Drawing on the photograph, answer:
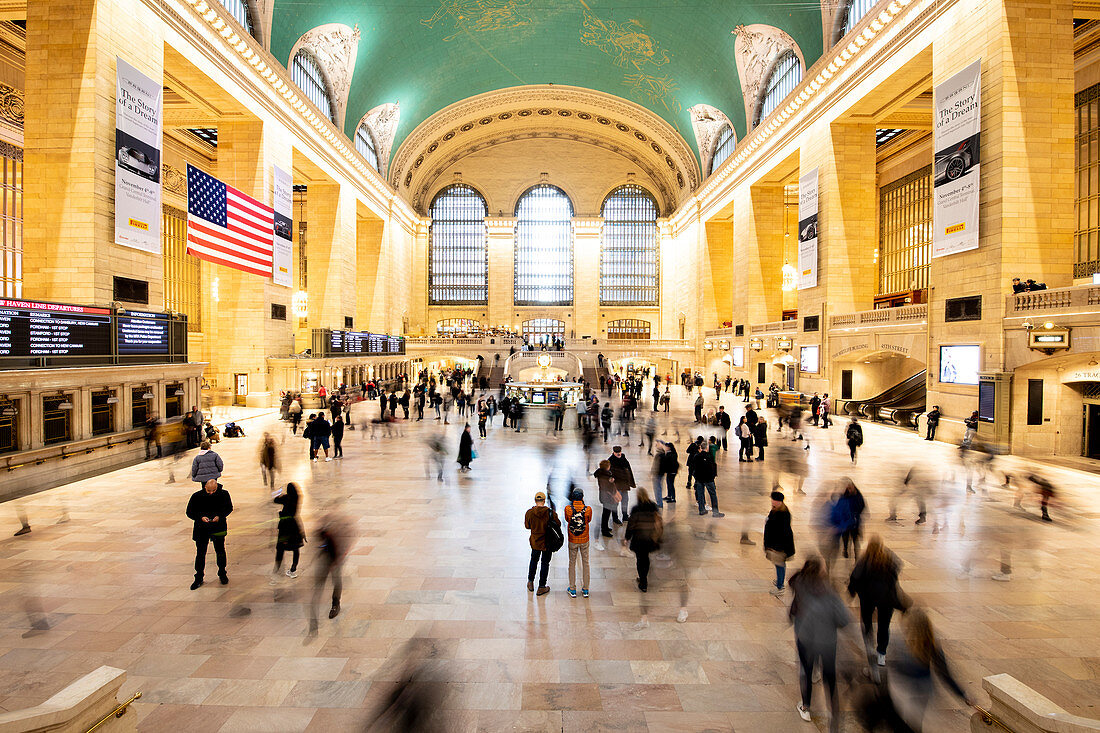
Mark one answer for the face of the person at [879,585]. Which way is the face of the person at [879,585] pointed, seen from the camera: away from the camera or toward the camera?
away from the camera

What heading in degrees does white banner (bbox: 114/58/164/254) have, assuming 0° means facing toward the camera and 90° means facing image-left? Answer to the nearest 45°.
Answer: approximately 315°

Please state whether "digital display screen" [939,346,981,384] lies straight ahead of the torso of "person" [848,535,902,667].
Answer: yes

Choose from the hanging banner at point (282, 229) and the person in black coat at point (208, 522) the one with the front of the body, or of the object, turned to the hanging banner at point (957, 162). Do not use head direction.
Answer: the hanging banner at point (282, 229)

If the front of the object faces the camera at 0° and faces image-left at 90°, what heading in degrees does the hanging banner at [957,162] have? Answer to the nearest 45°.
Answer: approximately 45°

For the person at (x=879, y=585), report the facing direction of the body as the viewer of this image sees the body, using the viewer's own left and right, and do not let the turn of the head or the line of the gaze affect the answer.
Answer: facing away from the viewer

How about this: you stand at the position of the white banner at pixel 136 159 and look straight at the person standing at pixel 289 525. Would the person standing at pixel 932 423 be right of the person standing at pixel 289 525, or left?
left

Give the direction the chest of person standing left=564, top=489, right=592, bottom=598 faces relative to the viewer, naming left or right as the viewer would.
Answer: facing away from the viewer

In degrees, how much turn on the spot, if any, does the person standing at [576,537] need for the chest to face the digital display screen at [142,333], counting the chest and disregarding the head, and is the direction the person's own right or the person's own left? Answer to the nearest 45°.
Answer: approximately 45° to the person's own left

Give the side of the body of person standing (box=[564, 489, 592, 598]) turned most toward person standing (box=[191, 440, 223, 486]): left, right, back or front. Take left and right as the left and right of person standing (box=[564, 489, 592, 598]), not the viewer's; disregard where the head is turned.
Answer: left
